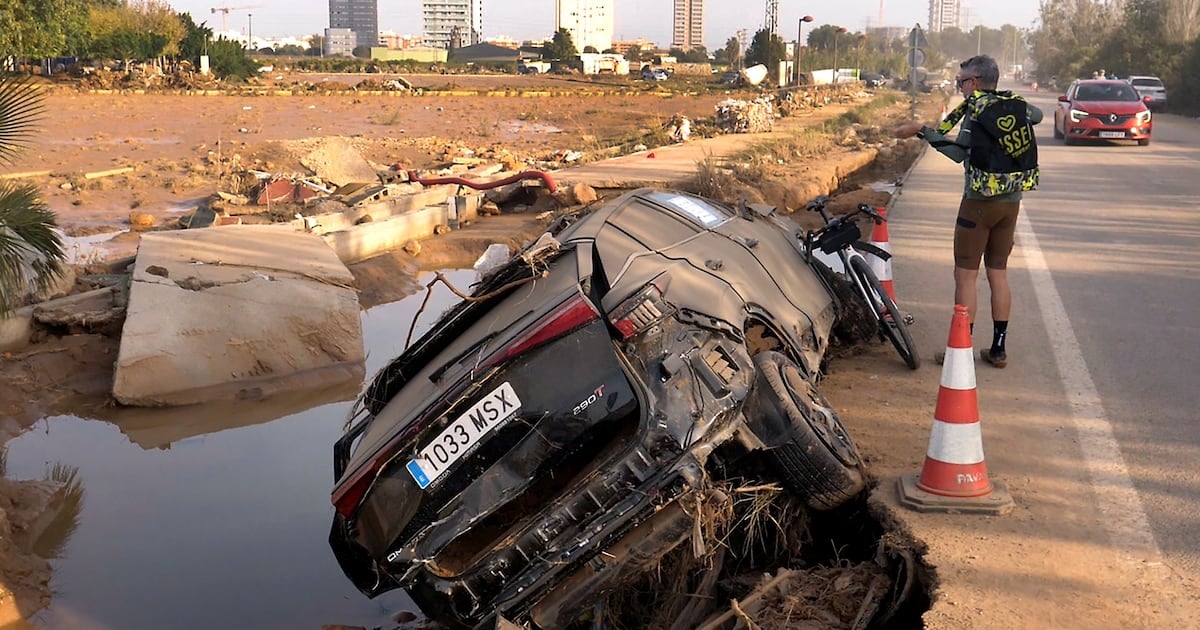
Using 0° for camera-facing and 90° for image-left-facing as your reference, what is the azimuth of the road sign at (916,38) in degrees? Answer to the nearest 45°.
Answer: approximately 180°

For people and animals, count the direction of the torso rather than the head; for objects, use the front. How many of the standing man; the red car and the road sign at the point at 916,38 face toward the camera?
1

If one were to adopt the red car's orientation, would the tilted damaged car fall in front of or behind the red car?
in front

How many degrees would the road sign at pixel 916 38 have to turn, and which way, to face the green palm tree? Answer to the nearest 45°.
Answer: approximately 180°

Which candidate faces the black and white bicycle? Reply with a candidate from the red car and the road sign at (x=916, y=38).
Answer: the red car

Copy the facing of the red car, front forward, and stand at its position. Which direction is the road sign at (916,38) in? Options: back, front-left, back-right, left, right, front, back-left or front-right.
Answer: back-right

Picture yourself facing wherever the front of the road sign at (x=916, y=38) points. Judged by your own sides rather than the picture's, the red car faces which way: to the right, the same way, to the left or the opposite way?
the opposite way

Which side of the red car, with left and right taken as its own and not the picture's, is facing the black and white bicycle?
front

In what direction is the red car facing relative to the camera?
toward the camera

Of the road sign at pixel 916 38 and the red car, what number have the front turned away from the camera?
1

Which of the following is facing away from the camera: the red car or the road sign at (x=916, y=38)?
the road sign

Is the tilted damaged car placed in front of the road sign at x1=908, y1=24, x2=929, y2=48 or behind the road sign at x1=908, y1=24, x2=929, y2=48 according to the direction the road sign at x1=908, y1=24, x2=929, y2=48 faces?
behind

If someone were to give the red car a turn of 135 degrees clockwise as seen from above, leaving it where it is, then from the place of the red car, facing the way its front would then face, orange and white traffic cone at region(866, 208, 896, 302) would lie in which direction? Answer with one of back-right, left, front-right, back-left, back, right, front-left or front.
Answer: back-left

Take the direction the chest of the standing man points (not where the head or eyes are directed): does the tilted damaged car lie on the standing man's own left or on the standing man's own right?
on the standing man's own left

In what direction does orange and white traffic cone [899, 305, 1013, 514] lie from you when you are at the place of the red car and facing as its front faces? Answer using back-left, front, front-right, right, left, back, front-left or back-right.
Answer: front

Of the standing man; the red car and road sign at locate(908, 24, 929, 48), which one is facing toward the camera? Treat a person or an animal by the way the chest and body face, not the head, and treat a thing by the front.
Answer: the red car

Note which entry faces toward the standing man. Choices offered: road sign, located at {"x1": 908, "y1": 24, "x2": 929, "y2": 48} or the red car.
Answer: the red car

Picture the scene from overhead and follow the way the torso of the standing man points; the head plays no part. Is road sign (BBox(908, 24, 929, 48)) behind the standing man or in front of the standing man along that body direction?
in front
